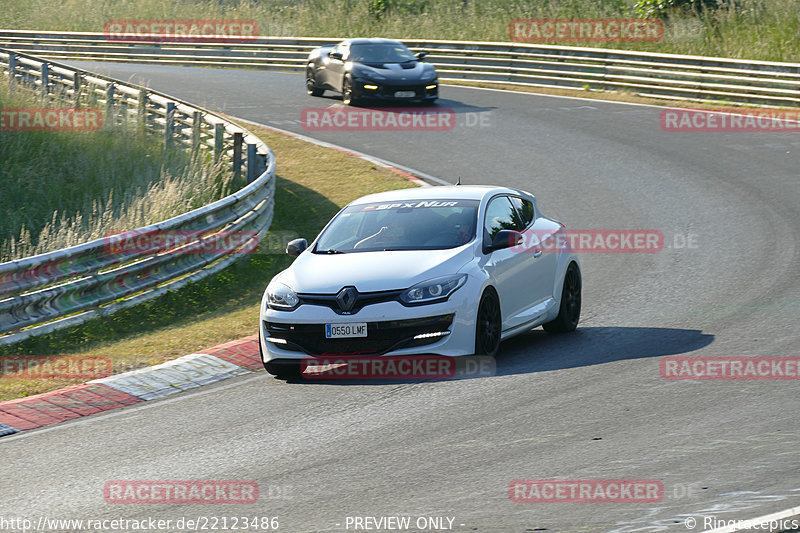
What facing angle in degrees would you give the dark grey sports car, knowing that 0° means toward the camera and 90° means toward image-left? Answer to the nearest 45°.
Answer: approximately 315°

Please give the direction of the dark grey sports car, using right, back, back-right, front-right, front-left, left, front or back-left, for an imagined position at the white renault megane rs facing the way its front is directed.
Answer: back-right

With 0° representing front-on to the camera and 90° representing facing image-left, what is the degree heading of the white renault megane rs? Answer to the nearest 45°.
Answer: approximately 45°

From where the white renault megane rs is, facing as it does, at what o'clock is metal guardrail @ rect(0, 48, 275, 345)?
The metal guardrail is roughly at 3 o'clock from the white renault megane rs.

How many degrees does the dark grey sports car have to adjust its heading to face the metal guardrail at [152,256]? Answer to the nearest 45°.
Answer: approximately 45° to its right
